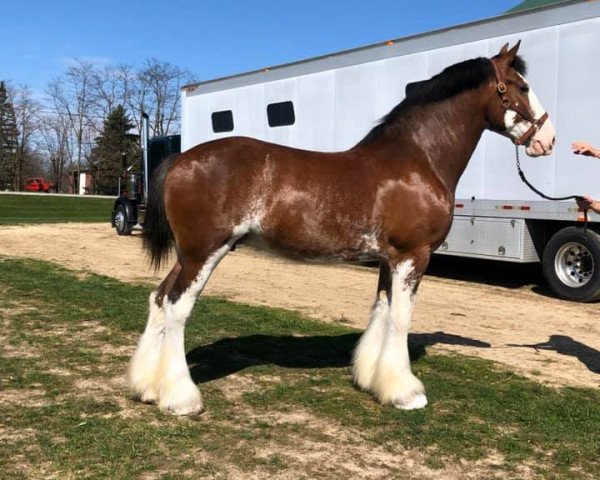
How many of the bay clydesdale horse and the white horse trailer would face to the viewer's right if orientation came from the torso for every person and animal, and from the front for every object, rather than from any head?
1

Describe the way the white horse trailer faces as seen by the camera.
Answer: facing away from the viewer and to the left of the viewer

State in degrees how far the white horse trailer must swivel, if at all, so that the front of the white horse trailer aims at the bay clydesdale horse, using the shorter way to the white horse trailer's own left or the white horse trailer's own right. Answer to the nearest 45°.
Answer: approximately 135° to the white horse trailer's own left

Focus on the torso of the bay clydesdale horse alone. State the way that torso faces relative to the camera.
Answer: to the viewer's right
